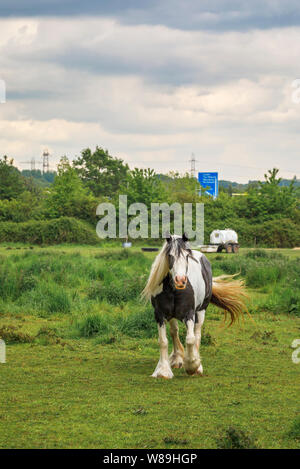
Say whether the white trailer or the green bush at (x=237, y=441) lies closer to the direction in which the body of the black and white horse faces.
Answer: the green bush

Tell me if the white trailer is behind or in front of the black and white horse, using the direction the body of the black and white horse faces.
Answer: behind

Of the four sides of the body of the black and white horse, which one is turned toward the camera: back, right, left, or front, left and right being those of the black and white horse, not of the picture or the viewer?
front

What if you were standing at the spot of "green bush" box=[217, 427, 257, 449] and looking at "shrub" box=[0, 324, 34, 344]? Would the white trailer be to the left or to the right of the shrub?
right

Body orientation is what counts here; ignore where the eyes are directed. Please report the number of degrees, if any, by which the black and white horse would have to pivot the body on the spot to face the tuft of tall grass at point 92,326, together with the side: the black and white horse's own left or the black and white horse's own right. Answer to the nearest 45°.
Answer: approximately 135° to the black and white horse's own right

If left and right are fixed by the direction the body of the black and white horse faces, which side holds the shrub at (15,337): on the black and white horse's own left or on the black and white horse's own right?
on the black and white horse's own right

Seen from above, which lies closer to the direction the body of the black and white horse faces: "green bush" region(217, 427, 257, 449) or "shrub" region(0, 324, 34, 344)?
the green bush

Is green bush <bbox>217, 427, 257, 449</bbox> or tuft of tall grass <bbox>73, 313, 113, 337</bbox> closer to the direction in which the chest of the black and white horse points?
the green bush

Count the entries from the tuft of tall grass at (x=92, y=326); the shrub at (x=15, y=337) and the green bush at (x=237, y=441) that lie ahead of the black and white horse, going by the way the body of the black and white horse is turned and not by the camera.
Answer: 1

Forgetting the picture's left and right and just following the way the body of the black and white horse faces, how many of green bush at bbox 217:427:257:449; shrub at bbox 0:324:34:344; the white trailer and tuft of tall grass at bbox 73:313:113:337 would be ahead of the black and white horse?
1

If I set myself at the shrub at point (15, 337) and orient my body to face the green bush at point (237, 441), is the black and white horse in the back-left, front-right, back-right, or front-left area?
front-left

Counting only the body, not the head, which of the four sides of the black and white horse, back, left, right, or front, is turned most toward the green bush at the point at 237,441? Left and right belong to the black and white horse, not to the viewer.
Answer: front

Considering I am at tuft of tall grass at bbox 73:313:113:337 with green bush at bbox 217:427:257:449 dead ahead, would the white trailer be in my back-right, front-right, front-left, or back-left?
back-left
